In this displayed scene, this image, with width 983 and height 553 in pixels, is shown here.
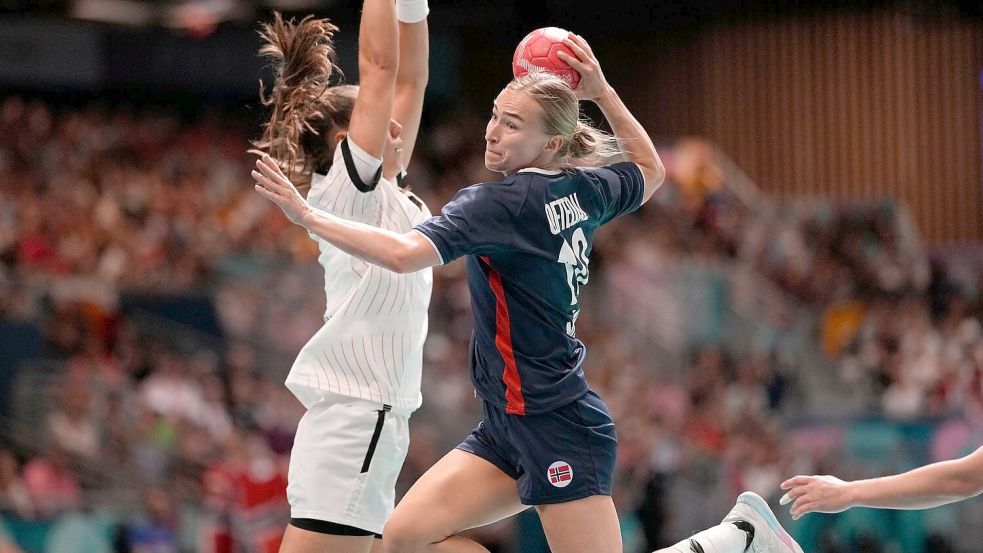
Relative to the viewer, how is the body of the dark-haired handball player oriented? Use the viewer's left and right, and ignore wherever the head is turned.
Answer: facing to the right of the viewer
